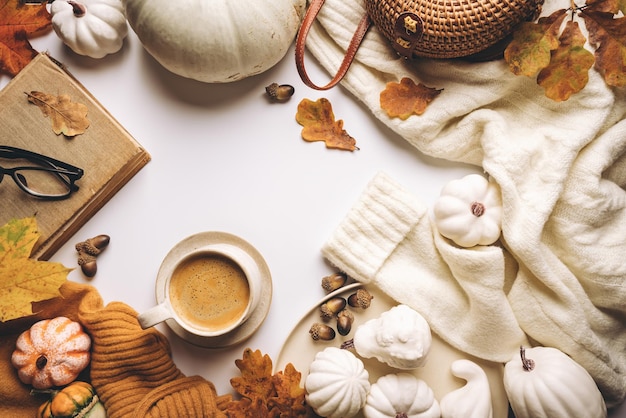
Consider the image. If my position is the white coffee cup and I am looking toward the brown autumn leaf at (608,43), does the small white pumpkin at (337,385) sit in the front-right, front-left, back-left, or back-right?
front-right

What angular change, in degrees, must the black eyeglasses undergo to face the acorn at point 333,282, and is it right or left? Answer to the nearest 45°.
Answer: approximately 45° to its left

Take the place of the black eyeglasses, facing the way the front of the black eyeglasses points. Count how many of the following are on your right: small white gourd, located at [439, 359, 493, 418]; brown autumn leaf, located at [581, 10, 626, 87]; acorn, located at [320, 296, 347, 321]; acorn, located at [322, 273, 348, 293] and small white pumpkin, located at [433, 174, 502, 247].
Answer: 0

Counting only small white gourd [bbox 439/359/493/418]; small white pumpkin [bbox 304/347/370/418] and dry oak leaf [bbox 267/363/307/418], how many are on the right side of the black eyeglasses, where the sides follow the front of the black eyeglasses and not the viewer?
0

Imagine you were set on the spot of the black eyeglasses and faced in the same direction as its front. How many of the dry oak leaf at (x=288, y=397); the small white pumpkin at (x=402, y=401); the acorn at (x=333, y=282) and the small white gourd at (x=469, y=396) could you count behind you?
0

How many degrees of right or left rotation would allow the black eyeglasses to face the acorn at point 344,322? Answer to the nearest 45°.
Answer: approximately 45° to its left

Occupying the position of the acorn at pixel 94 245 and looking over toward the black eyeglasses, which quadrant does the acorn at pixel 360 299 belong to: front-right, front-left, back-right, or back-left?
back-right

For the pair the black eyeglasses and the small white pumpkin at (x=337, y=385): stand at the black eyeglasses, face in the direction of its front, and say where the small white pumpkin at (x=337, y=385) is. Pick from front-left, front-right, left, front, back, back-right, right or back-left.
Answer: front-left
